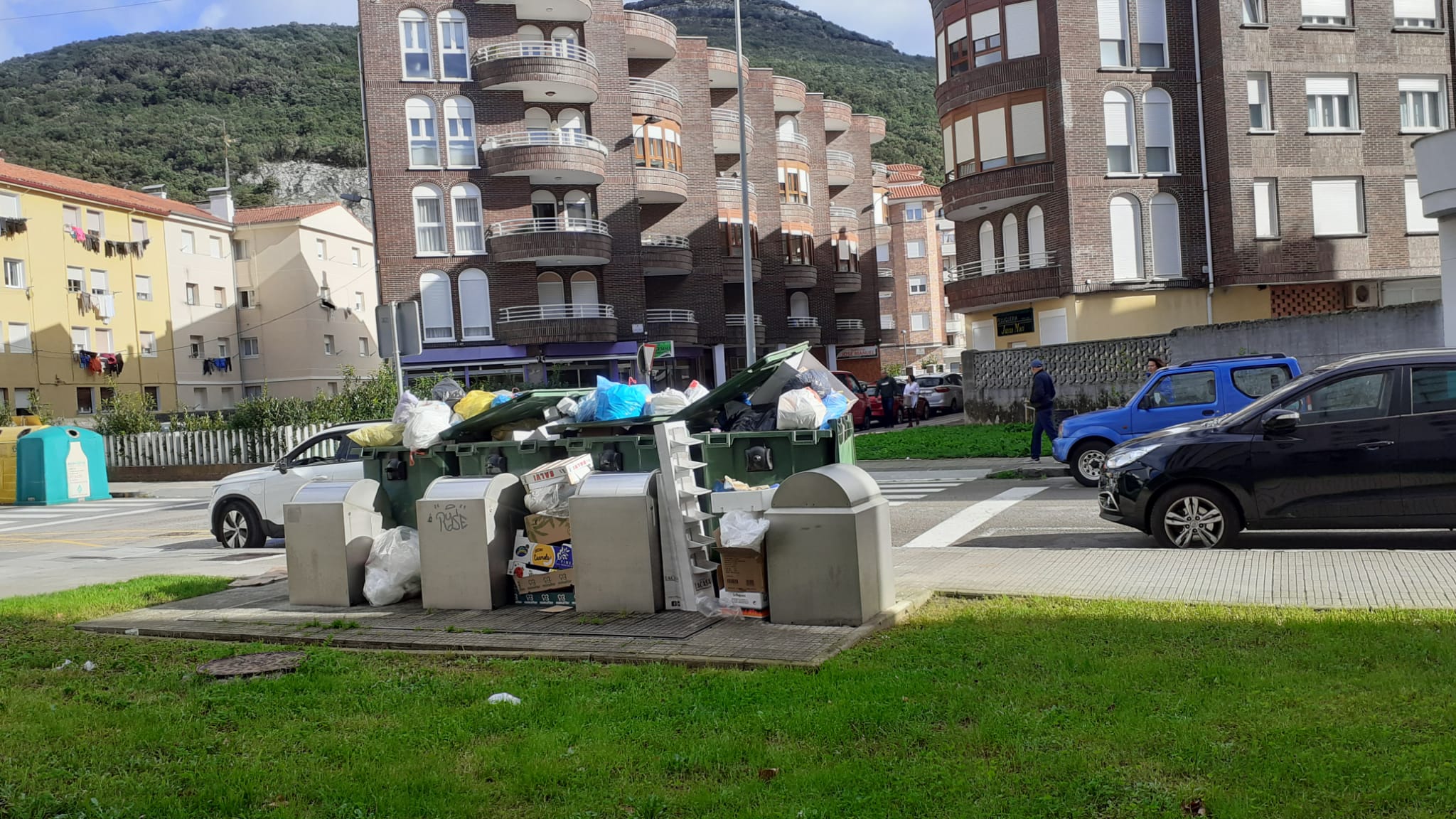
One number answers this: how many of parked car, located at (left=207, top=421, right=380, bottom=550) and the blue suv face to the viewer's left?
2

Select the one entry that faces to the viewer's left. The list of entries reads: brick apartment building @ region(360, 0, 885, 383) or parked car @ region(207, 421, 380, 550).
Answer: the parked car

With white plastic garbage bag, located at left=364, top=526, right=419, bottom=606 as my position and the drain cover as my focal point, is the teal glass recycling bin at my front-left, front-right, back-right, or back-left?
back-right

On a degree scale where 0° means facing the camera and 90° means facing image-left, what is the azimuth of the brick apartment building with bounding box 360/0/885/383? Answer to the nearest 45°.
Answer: approximately 315°

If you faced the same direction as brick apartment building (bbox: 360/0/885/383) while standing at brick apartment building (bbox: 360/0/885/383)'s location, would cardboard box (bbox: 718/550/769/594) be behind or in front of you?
in front

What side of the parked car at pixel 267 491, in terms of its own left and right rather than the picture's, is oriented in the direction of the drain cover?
left

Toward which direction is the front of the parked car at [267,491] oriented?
to the viewer's left

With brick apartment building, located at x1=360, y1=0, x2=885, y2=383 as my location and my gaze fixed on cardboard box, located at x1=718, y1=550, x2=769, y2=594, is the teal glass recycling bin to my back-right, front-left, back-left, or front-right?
front-right

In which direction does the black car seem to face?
to the viewer's left

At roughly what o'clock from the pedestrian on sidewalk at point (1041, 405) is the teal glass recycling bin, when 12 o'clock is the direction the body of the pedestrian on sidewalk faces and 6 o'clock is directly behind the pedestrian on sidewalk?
The teal glass recycling bin is roughly at 12 o'clock from the pedestrian on sidewalk.

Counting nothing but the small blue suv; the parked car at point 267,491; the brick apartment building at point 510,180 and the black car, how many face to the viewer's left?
3

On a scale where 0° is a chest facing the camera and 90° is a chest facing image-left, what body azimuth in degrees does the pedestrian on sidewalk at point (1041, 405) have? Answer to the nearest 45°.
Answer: approximately 90°

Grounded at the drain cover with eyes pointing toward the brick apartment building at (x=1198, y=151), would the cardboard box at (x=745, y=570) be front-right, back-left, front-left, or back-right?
front-right

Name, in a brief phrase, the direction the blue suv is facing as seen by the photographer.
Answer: facing to the left of the viewer
